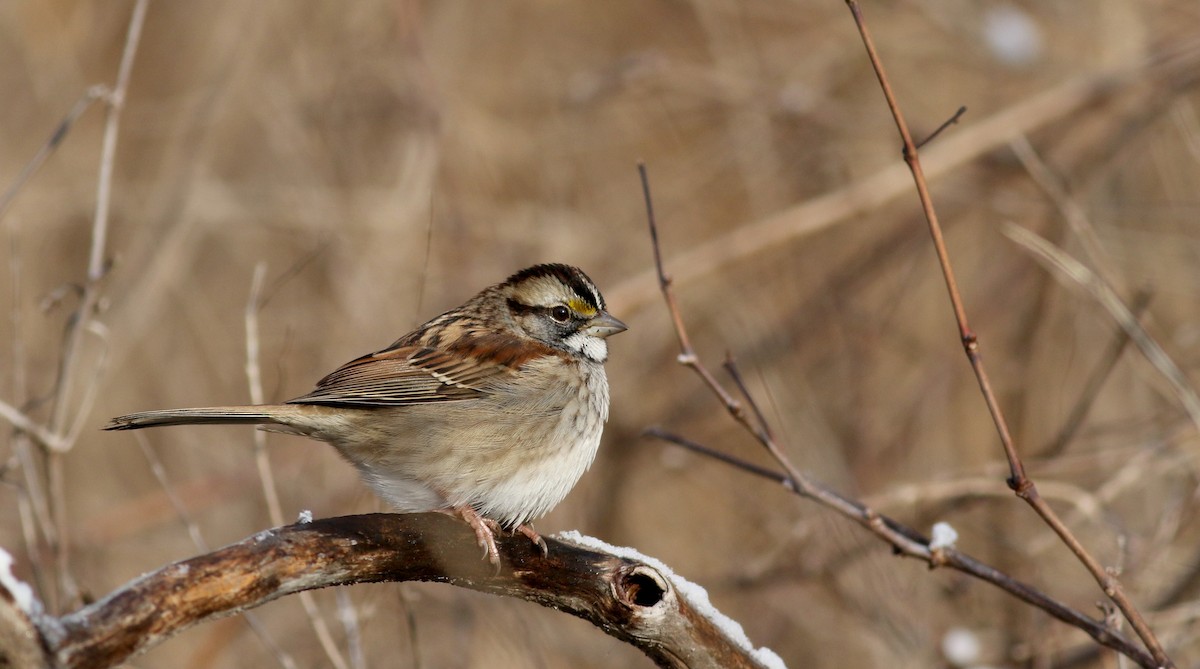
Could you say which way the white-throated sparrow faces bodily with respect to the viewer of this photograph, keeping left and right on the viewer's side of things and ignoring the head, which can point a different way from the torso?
facing to the right of the viewer

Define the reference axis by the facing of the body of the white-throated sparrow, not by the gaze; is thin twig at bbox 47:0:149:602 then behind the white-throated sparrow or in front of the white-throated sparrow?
behind
